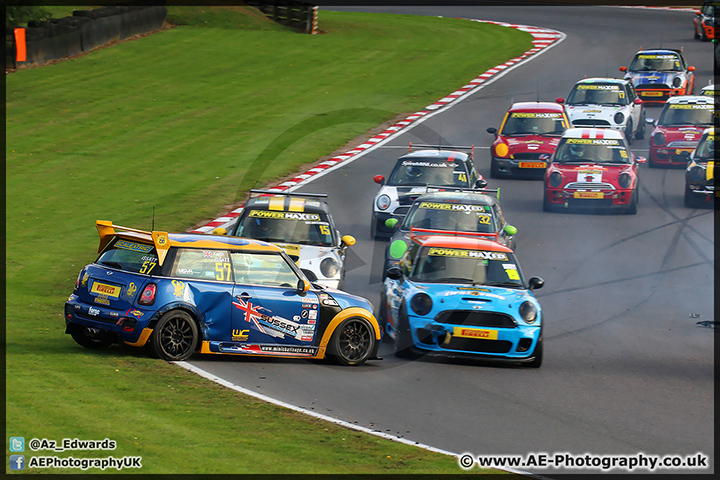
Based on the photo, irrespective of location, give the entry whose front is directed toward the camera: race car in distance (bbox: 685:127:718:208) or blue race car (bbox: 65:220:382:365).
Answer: the race car in distance

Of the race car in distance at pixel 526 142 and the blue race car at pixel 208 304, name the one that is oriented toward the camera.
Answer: the race car in distance

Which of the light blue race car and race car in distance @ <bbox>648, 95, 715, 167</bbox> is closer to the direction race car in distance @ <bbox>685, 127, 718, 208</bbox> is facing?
the light blue race car

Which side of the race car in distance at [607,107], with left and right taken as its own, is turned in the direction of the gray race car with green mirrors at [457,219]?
front

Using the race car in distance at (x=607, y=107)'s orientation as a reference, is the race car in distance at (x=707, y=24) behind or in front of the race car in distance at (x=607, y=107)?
behind

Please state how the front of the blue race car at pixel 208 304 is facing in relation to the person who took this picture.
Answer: facing away from the viewer and to the right of the viewer

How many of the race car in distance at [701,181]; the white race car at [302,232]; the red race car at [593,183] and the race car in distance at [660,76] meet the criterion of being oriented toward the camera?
4

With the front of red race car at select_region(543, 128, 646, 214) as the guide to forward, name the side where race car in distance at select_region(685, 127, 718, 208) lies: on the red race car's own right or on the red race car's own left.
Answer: on the red race car's own left

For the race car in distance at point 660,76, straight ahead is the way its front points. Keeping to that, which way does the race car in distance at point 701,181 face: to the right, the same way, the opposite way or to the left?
the same way

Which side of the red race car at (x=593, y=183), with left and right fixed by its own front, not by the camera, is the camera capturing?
front

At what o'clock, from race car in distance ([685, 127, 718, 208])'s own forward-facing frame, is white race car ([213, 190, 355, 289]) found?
The white race car is roughly at 1 o'clock from the race car in distance.

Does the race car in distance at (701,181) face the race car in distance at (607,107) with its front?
no

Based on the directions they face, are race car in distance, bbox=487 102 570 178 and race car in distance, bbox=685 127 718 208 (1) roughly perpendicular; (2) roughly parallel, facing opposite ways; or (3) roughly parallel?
roughly parallel

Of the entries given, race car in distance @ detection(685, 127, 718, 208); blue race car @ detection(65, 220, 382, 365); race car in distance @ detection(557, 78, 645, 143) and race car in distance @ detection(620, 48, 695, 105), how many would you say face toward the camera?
3

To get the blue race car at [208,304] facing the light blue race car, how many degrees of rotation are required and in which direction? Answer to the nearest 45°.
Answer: approximately 45° to its right

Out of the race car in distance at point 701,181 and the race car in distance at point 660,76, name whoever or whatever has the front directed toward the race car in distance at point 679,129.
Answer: the race car in distance at point 660,76

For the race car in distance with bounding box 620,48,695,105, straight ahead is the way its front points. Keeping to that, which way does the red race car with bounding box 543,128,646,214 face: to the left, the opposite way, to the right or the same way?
the same way

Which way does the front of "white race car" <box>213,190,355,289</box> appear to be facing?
toward the camera

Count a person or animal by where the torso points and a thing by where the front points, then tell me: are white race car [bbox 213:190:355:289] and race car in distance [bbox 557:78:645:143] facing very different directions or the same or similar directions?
same or similar directions

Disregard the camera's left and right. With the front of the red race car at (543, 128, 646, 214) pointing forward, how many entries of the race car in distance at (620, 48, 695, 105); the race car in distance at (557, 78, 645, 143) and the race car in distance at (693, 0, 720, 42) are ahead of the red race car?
0
